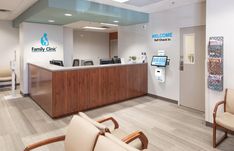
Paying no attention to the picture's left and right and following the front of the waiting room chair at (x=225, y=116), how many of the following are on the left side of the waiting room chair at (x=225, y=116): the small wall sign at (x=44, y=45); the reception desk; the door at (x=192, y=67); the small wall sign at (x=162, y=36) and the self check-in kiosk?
0

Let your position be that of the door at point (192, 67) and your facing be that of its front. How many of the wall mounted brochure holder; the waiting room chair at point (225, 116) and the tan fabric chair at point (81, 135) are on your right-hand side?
0

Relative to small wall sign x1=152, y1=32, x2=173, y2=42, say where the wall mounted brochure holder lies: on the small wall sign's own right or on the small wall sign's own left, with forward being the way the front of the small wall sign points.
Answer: on the small wall sign's own left

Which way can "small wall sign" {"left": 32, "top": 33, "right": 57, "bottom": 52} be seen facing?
toward the camera

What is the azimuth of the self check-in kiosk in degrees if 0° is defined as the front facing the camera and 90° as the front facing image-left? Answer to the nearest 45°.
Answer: approximately 45°

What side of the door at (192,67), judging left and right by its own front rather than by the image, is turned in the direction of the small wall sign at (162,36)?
right

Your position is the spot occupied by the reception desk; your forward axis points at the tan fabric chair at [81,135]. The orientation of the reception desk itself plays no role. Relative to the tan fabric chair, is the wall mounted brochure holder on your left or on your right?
left

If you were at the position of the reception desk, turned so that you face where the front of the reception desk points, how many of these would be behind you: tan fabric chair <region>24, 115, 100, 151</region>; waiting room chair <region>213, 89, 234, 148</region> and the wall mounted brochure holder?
0

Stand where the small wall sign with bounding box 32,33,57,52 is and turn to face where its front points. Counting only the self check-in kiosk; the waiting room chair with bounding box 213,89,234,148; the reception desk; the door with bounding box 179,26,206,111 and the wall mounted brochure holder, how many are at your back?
0

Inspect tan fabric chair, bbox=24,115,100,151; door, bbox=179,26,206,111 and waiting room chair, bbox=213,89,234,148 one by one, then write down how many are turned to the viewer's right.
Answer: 0

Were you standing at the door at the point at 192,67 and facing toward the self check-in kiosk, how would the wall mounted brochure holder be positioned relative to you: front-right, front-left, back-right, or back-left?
back-left

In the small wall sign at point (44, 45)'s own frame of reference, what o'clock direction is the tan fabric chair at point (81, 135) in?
The tan fabric chair is roughly at 12 o'clock from the small wall sign.
